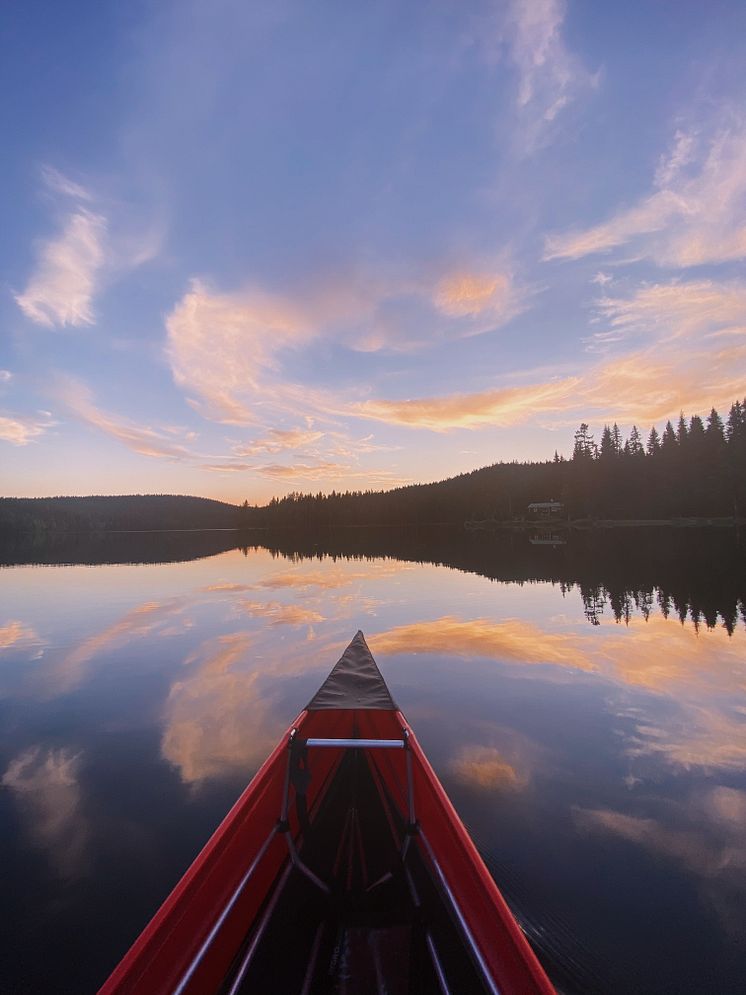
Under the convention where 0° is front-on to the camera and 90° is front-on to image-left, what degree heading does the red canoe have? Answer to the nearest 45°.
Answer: approximately 180°
